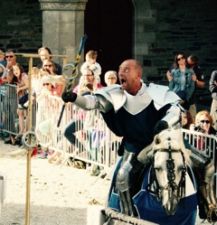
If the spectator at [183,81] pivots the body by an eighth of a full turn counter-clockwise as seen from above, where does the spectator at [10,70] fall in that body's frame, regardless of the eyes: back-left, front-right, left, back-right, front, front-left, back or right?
back-right

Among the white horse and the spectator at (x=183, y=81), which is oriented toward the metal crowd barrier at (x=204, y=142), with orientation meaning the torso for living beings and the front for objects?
the spectator

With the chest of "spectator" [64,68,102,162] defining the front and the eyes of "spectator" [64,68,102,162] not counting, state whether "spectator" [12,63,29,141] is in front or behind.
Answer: behind

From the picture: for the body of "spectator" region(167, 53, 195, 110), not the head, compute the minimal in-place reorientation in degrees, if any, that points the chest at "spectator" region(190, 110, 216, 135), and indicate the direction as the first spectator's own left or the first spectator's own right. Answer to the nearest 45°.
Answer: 0° — they already face them

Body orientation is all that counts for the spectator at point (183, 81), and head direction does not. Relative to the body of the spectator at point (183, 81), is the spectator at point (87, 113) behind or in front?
in front
